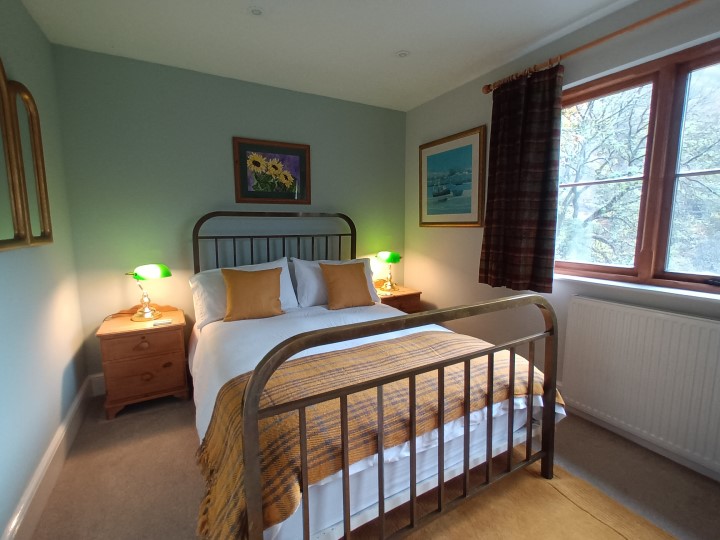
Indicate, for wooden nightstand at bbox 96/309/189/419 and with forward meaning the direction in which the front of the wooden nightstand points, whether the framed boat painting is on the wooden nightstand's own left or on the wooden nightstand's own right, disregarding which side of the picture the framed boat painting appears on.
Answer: on the wooden nightstand's own left

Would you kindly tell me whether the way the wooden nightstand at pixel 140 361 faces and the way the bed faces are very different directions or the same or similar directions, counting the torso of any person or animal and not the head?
same or similar directions

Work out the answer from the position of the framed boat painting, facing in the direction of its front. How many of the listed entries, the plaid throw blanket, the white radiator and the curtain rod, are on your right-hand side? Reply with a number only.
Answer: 0

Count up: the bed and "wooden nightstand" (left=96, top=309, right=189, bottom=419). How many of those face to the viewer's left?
0

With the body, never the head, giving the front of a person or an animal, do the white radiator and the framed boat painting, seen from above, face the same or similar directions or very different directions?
same or similar directions

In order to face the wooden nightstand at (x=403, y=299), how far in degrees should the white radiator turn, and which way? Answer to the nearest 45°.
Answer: approximately 45° to its right

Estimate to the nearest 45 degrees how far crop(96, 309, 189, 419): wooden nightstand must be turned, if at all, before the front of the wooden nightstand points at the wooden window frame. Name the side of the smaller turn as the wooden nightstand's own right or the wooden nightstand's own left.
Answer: approximately 45° to the wooden nightstand's own left

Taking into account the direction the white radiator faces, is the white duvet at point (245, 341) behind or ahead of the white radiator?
ahead

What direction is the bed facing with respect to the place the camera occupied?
facing the viewer and to the right of the viewer

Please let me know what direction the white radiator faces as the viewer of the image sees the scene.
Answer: facing the viewer and to the left of the viewer

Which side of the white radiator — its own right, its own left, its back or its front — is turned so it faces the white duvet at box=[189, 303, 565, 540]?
front

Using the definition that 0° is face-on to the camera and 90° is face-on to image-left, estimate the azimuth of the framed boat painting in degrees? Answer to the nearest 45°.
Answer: approximately 45°

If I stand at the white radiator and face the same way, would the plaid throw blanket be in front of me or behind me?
in front

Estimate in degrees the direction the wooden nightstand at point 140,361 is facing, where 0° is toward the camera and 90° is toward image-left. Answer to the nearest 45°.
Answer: approximately 0°

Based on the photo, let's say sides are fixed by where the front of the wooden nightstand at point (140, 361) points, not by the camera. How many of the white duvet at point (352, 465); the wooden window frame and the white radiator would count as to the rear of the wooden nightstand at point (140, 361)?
0

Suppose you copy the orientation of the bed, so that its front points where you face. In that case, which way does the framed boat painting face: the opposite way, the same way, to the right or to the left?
to the right

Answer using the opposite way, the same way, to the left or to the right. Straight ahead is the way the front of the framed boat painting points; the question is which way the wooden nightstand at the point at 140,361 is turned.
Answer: to the left
